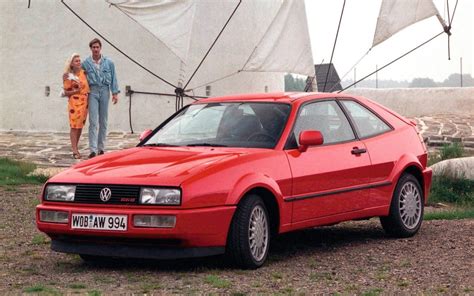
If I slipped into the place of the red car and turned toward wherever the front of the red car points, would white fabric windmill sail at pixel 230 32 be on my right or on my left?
on my right

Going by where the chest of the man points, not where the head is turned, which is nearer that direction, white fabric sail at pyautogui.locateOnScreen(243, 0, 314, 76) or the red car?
the red car

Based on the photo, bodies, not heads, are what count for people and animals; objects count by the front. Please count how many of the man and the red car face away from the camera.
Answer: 0

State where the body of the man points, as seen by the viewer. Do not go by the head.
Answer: toward the camera

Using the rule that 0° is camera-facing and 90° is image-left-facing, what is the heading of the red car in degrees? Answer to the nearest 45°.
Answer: approximately 45°

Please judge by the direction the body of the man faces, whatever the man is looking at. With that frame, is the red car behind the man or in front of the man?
in front

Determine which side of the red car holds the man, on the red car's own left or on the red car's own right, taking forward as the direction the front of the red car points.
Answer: on the red car's own right

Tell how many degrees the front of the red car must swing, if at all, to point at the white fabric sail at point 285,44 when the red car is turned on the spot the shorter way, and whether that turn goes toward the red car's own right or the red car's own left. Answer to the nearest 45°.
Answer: approximately 135° to the red car's own right
